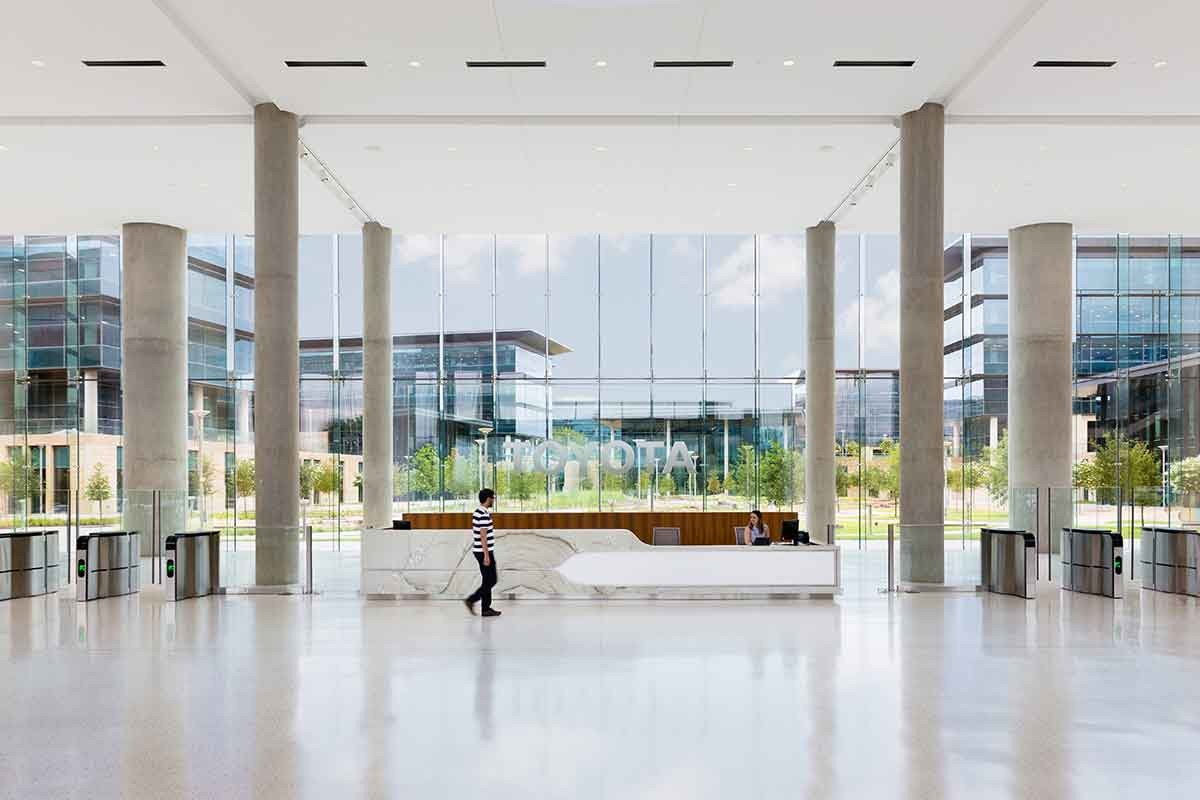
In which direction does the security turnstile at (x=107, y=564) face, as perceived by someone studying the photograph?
facing the viewer and to the left of the viewer

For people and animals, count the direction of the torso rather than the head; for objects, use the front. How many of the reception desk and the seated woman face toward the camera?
2

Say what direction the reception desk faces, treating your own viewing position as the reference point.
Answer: facing the viewer

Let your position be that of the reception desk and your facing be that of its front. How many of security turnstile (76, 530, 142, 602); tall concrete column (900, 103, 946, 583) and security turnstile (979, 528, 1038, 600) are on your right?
1

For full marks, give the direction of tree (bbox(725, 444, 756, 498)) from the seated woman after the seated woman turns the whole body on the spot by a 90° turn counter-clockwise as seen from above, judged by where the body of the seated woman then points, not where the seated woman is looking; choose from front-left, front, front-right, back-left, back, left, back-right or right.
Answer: left

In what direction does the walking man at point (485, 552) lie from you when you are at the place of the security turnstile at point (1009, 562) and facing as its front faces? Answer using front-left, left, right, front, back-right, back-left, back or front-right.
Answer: right

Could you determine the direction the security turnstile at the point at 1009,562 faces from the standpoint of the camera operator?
facing the viewer and to the right of the viewer

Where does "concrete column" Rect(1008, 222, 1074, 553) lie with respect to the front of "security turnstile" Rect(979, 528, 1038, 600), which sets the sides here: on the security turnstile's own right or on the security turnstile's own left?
on the security turnstile's own left

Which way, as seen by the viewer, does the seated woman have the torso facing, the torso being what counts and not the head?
toward the camera
